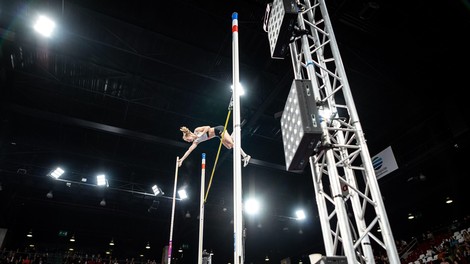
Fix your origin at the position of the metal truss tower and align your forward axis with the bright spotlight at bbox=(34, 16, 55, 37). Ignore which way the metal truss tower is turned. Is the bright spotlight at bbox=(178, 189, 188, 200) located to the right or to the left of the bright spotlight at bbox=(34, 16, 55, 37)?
right

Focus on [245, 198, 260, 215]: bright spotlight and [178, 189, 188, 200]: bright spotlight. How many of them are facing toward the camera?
2

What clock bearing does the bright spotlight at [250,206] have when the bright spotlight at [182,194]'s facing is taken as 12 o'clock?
the bright spotlight at [250,206] is roughly at 10 o'clock from the bright spotlight at [182,194].

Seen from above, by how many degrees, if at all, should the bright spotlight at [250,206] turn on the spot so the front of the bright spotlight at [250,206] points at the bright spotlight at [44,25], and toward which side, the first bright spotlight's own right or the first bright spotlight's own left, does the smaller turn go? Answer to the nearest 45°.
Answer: approximately 45° to the first bright spotlight's own right

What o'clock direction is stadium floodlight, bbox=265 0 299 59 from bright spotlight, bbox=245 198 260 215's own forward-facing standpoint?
The stadium floodlight is roughly at 12 o'clock from the bright spotlight.

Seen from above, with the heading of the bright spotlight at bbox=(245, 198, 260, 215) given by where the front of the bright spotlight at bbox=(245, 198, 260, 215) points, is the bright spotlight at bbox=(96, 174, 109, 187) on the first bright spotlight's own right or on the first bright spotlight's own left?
on the first bright spotlight's own right

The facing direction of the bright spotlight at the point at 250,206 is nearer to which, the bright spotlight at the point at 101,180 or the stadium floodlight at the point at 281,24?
the stadium floodlight

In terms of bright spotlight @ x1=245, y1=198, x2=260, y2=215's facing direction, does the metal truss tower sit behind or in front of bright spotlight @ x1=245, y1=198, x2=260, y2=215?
in front

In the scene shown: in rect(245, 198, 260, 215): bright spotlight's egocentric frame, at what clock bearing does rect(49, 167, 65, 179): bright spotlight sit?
rect(49, 167, 65, 179): bright spotlight is roughly at 3 o'clock from rect(245, 198, 260, 215): bright spotlight.

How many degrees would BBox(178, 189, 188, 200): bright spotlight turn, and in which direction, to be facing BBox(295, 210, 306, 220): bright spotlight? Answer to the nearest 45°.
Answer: approximately 90° to its left

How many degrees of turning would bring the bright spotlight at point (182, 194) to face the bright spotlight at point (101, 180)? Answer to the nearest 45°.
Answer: approximately 90° to its right

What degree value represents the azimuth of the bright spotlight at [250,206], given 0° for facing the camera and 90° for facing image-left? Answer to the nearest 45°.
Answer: approximately 0°

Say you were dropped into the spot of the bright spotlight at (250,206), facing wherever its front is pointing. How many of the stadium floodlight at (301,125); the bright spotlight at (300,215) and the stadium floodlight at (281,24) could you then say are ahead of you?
2

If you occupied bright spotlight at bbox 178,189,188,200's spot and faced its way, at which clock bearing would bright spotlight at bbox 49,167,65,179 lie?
bright spotlight at bbox 49,167,65,179 is roughly at 3 o'clock from bright spotlight at bbox 178,189,188,200.

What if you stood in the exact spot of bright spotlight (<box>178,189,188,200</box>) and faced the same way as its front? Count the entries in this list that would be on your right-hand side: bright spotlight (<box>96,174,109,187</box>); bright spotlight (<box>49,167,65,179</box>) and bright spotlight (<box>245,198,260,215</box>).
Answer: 2

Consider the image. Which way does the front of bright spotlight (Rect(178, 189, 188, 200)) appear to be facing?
toward the camera
